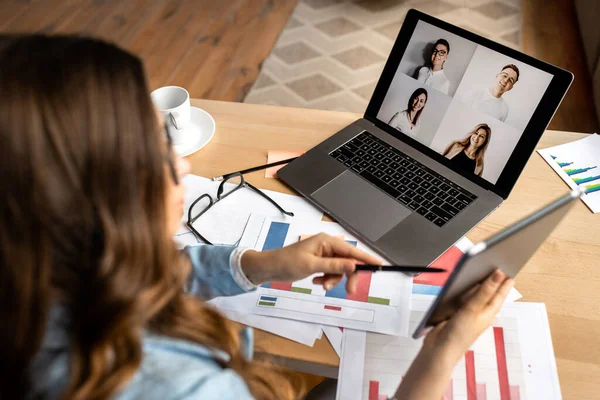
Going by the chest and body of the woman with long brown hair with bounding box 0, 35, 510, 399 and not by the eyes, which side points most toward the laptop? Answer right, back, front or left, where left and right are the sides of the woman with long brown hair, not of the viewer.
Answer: front

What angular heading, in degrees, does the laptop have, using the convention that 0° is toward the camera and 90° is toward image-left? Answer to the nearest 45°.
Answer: approximately 45°

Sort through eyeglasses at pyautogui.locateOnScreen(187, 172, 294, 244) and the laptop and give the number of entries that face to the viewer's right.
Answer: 0

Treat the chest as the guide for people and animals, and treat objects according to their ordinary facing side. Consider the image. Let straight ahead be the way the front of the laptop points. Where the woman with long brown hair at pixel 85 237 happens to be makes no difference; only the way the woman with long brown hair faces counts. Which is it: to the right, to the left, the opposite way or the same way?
the opposite way

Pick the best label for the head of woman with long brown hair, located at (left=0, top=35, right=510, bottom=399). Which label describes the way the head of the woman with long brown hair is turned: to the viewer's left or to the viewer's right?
to the viewer's right

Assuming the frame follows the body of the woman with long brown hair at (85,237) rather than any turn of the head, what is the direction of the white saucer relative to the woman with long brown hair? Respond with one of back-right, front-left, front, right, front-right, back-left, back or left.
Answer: front-left

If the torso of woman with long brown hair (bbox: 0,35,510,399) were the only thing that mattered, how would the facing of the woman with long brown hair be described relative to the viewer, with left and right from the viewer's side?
facing away from the viewer and to the right of the viewer
